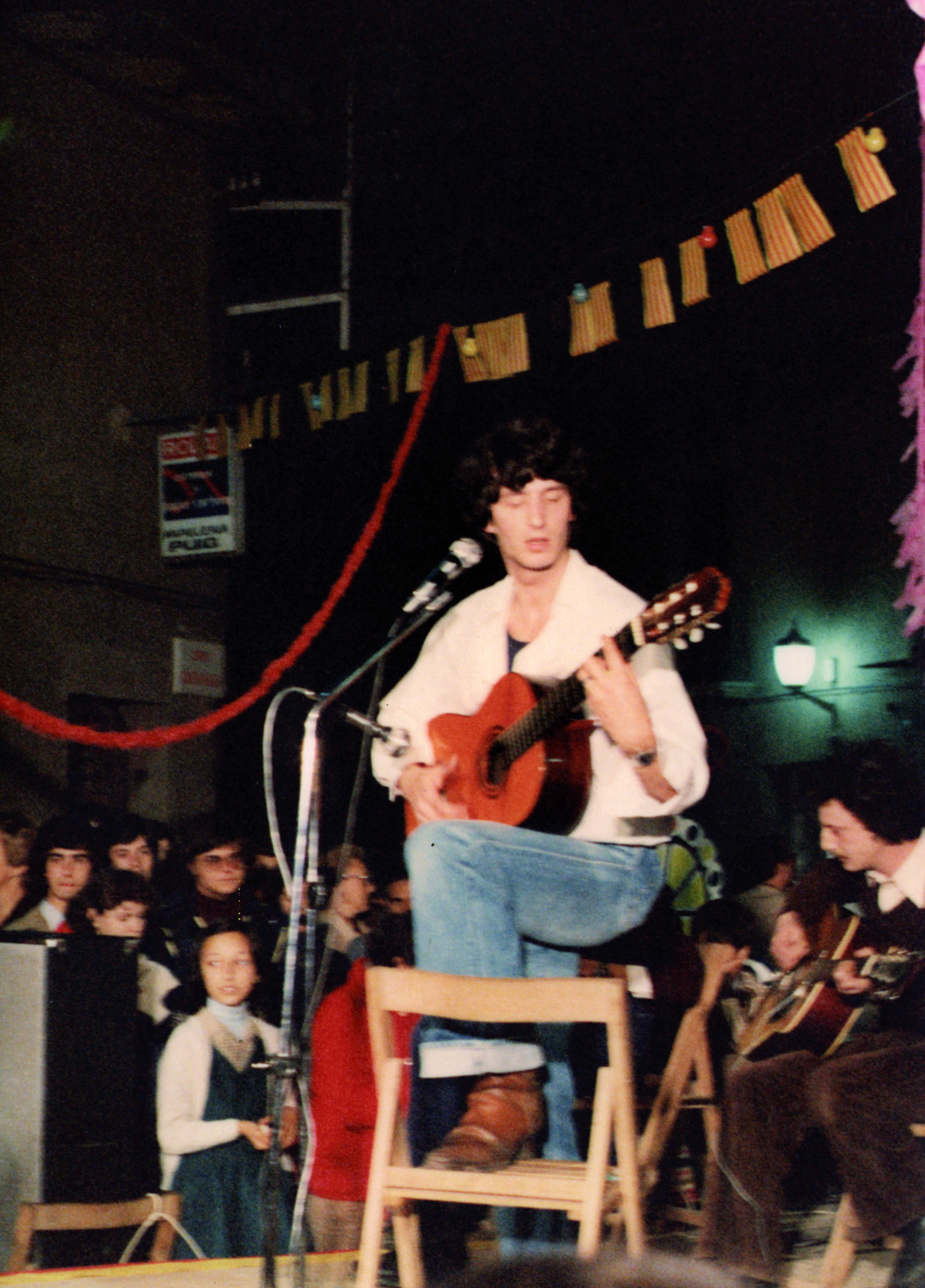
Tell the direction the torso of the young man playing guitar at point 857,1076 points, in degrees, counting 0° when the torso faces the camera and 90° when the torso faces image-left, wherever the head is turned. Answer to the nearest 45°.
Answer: approximately 45°

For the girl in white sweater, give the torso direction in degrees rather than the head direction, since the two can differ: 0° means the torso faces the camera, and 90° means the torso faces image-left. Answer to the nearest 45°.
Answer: approximately 315°

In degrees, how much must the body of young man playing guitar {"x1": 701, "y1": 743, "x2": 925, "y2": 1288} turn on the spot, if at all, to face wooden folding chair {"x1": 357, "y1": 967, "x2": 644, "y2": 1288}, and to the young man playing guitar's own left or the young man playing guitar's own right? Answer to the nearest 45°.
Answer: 0° — they already face it

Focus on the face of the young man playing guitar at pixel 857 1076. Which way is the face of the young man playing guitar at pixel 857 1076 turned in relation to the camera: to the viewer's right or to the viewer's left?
to the viewer's left

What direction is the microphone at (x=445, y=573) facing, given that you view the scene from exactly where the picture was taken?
facing to the right of the viewer

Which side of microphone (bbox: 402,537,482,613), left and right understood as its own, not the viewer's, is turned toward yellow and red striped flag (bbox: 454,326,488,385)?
left

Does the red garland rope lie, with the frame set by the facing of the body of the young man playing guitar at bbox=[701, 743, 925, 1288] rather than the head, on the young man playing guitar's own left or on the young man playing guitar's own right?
on the young man playing guitar's own right

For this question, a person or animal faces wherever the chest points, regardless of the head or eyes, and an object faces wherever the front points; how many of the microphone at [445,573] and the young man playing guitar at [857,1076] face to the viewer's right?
1

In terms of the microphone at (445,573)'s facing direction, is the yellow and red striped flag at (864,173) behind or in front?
in front
